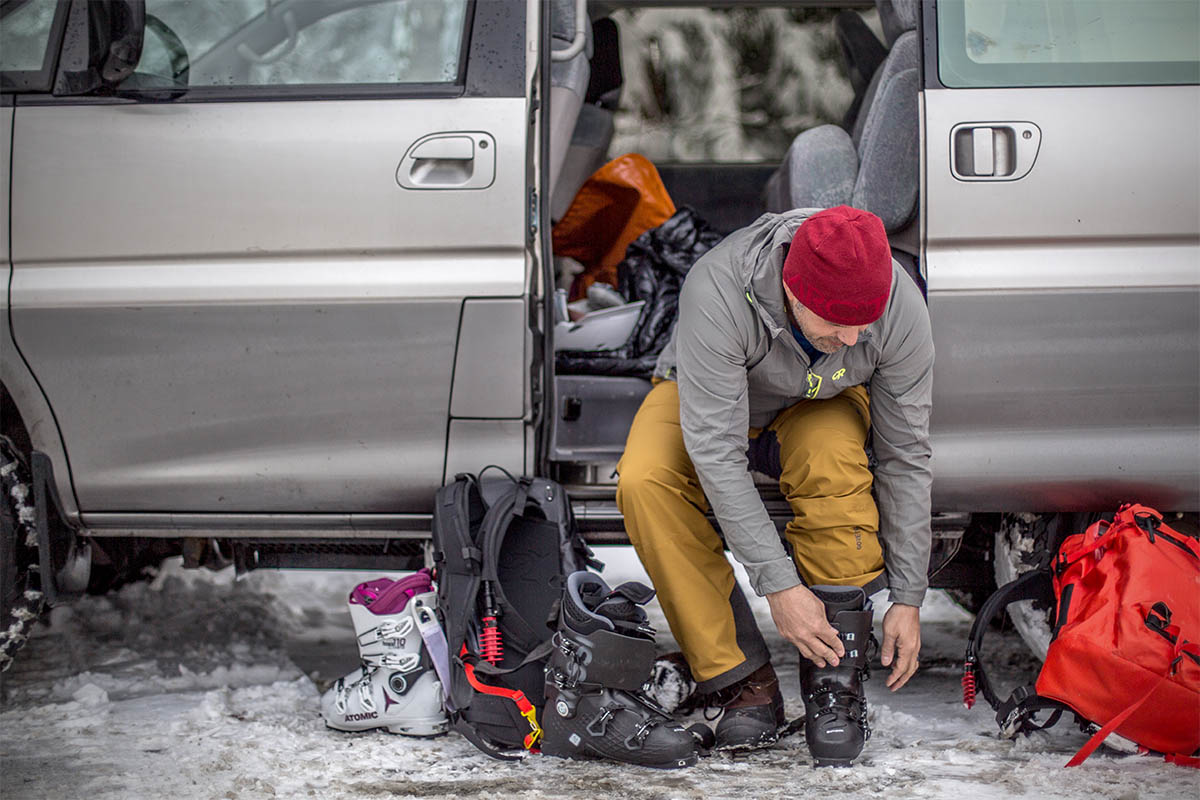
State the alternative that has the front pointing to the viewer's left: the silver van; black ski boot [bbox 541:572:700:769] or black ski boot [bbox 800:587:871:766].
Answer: the silver van

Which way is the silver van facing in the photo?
to the viewer's left

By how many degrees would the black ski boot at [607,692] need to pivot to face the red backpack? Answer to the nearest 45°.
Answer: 0° — it already faces it

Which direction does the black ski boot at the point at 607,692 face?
to the viewer's right

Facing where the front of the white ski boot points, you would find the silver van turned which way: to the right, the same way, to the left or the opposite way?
the same way

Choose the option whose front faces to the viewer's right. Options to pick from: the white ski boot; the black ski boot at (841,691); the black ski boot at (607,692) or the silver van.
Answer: the black ski boot at (607,692)

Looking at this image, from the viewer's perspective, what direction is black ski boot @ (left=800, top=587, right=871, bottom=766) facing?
toward the camera

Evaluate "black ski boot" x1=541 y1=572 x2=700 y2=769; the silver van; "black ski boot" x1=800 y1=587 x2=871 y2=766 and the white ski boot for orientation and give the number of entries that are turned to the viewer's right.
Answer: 1

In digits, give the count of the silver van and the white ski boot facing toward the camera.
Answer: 0

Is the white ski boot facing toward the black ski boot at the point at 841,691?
no

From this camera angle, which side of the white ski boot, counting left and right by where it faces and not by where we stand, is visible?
left

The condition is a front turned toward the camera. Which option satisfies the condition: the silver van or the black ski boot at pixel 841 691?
the black ski boot

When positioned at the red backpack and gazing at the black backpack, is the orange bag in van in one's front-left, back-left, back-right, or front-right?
front-right
